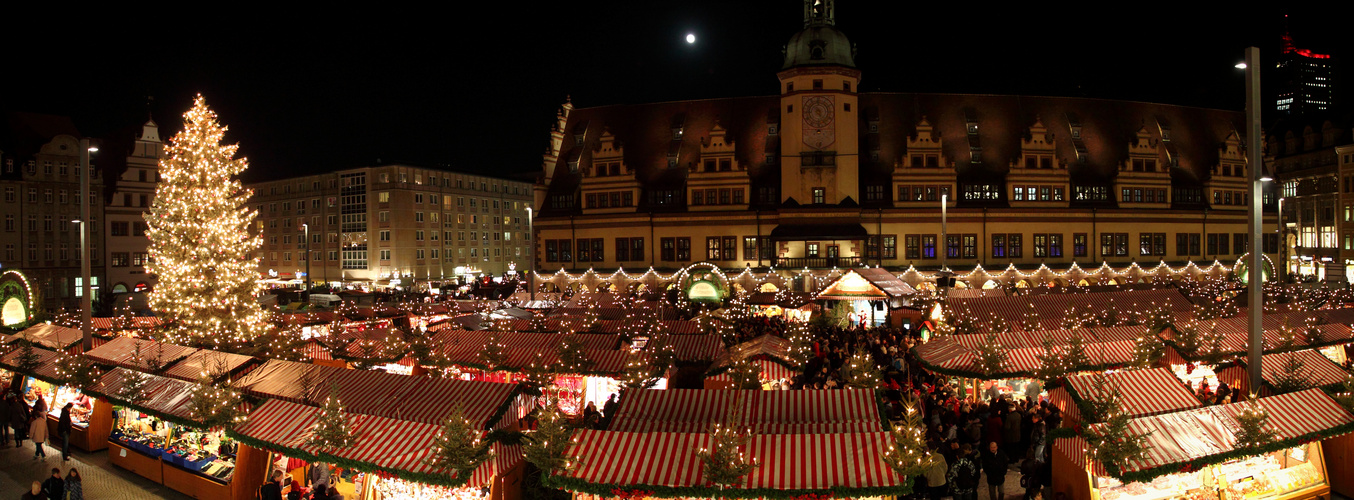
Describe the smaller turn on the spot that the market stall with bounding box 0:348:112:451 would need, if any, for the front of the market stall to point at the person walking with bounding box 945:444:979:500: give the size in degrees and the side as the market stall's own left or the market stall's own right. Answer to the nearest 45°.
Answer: approximately 90° to the market stall's own left

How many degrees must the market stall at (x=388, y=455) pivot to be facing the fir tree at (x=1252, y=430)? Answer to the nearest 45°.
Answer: approximately 90° to its left

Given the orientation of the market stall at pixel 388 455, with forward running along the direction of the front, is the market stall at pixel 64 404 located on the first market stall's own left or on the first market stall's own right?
on the first market stall's own right

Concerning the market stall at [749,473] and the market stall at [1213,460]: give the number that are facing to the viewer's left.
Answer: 0

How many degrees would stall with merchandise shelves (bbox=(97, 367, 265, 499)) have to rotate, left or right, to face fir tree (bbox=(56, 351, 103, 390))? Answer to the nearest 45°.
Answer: approximately 90° to its right

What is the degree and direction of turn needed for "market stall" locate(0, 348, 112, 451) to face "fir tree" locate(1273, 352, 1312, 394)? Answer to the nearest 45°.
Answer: approximately 90° to its left

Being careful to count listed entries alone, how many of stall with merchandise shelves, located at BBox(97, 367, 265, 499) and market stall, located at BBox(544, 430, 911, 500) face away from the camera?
0

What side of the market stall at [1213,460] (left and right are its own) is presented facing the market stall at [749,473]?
right

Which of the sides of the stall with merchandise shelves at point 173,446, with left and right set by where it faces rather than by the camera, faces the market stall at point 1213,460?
left

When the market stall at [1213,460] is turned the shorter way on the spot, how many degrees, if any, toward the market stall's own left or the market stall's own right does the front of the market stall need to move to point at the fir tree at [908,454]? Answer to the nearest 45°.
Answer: approximately 90° to the market stall's own right
